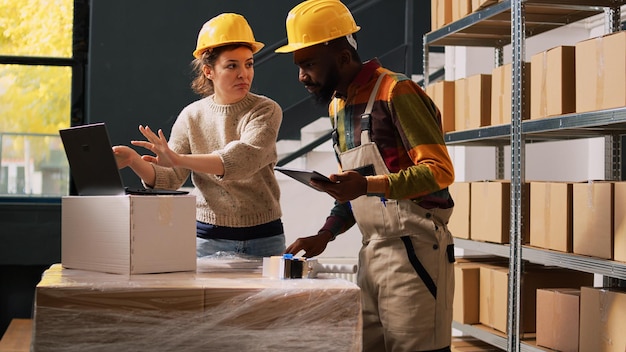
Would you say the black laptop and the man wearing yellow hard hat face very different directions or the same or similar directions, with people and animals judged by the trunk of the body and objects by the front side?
very different directions

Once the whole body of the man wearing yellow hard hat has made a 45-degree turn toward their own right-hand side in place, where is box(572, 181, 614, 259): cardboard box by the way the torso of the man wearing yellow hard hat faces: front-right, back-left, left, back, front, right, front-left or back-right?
back-right

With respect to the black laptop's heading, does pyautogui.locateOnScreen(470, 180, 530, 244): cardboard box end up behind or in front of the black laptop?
in front

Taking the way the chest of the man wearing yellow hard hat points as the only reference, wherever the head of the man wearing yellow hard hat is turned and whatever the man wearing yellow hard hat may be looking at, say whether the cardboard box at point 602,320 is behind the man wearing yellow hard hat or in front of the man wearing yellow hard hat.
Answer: behind

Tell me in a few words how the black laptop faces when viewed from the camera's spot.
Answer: facing away from the viewer and to the right of the viewer

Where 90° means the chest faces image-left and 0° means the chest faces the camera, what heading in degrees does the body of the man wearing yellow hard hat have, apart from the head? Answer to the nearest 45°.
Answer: approximately 45°

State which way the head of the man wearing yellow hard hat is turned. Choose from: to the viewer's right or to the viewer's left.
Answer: to the viewer's left

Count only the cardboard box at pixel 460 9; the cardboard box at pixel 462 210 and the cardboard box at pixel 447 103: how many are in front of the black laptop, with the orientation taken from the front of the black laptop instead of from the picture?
3

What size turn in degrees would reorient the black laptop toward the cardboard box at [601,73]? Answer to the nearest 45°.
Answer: approximately 45° to its right

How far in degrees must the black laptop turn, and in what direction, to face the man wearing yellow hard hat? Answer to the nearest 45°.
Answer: approximately 45° to its right

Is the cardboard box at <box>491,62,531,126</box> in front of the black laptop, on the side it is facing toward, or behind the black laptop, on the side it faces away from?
in front

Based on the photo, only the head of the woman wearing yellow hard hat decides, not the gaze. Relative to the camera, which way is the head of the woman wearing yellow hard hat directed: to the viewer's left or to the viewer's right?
to the viewer's right
